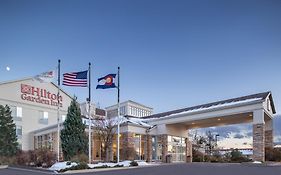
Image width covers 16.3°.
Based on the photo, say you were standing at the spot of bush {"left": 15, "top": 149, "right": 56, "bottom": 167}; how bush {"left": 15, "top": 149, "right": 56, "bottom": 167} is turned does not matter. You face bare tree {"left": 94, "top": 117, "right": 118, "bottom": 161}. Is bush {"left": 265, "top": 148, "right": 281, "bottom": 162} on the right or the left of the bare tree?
right

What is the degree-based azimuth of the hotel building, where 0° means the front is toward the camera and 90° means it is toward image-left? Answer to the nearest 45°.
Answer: approximately 315°
